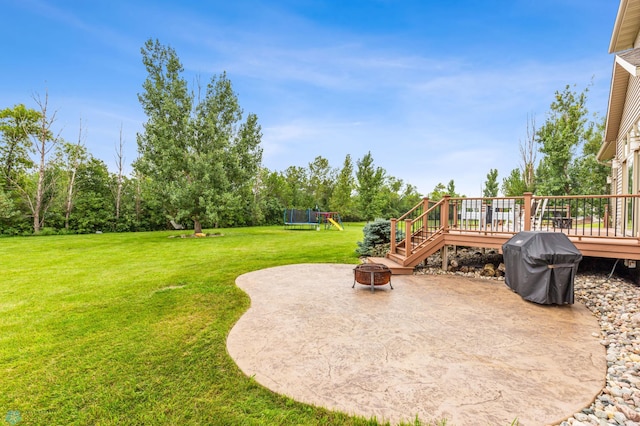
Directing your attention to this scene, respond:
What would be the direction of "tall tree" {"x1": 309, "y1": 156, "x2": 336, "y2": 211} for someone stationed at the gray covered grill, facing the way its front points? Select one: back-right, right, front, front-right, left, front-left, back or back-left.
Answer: right

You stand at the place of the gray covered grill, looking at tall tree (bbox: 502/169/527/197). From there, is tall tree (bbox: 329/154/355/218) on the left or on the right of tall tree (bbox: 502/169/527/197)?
left

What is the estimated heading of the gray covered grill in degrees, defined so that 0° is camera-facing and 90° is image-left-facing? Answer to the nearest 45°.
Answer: approximately 45°

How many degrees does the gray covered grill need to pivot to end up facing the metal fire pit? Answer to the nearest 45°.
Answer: approximately 45° to its right

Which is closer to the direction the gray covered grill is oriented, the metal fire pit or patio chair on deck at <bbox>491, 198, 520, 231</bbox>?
the metal fire pit

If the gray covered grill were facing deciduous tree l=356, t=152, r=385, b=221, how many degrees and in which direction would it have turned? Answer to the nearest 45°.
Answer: approximately 90° to its right

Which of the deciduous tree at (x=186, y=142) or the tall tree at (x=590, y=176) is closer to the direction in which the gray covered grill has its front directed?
the deciduous tree

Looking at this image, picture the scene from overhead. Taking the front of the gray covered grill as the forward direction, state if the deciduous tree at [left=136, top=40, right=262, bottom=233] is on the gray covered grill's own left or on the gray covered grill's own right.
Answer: on the gray covered grill's own right

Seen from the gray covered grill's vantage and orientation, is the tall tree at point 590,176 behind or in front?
behind

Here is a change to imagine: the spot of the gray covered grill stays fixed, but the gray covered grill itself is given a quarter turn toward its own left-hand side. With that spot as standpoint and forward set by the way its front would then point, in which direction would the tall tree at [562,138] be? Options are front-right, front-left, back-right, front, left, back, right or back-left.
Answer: back-left

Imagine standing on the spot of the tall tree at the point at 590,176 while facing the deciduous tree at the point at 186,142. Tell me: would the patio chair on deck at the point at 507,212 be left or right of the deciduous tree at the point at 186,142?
left

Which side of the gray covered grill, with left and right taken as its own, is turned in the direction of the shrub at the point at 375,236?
right
